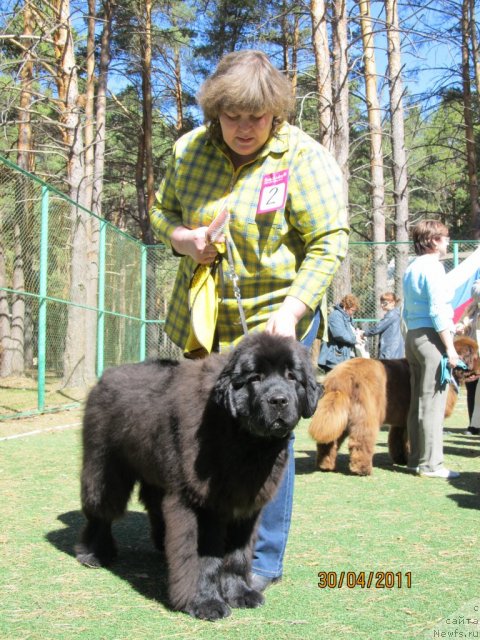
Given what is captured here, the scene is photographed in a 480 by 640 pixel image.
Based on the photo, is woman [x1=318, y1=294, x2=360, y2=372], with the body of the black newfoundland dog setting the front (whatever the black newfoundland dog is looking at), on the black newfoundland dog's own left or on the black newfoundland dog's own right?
on the black newfoundland dog's own left

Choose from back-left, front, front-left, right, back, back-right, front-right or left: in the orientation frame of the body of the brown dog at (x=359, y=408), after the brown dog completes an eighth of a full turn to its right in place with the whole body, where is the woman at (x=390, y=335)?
left

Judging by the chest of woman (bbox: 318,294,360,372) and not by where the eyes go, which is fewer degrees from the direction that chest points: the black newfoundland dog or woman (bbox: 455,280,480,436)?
the woman

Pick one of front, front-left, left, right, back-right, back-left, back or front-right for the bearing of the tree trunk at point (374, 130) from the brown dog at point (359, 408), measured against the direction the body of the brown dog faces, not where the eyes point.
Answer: front-left

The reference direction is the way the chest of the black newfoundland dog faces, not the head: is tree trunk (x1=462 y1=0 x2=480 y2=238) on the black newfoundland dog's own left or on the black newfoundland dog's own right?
on the black newfoundland dog's own left

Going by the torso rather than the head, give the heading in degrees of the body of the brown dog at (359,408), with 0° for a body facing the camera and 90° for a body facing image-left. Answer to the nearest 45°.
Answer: approximately 225°

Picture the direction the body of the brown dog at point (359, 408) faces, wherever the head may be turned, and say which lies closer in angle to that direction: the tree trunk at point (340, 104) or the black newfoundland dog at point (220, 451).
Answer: the tree trunk
